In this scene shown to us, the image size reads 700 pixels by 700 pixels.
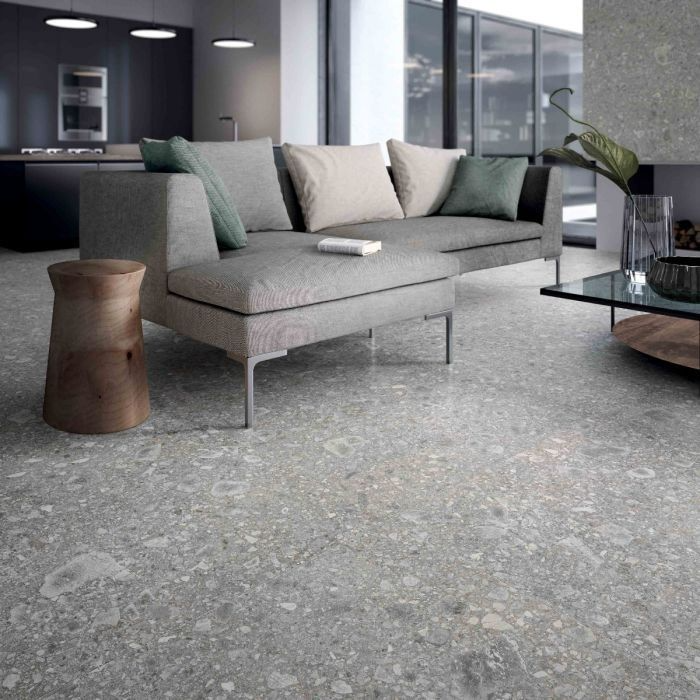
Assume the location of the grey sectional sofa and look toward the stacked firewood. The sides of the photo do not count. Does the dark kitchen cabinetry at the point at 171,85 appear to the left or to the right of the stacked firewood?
left

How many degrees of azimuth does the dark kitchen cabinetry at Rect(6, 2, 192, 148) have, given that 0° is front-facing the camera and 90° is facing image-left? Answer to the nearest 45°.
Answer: approximately 315°

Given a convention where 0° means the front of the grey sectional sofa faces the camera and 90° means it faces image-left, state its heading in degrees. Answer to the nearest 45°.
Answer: approximately 315°
